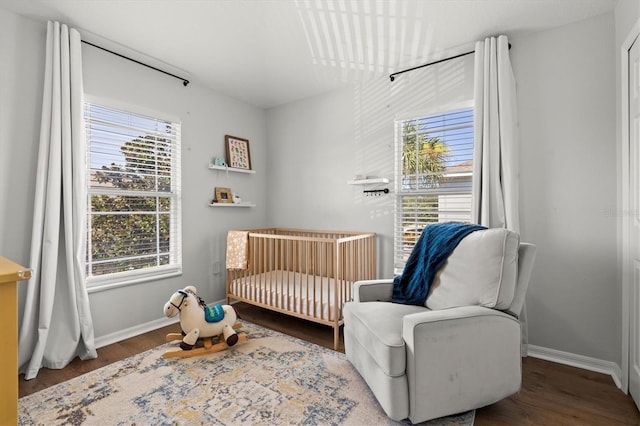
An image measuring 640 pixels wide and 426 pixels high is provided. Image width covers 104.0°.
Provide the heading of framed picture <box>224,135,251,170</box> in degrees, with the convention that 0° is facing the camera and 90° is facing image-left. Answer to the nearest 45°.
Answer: approximately 315°

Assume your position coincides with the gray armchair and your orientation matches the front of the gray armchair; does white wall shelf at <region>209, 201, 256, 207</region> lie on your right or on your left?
on your right

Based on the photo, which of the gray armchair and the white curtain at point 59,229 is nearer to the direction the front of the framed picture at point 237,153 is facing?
the gray armchair

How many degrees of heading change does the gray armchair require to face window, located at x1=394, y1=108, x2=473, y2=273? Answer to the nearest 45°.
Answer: approximately 135° to its right

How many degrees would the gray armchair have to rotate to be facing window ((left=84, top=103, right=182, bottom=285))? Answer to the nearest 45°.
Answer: approximately 45° to its right

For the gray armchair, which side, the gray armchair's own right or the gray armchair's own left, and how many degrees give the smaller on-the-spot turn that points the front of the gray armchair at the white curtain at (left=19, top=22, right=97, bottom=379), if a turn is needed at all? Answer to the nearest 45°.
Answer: approximately 45° to the gray armchair's own right

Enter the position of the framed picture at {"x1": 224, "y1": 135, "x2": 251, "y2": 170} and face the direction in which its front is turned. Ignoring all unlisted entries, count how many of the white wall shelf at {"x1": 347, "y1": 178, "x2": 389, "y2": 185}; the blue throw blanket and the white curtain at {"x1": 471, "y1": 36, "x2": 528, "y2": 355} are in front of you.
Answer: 3
